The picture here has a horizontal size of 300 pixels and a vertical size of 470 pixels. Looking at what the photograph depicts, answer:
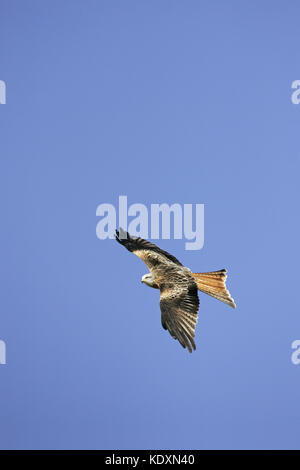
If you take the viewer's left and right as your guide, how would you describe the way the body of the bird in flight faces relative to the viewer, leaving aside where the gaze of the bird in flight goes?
facing to the left of the viewer
